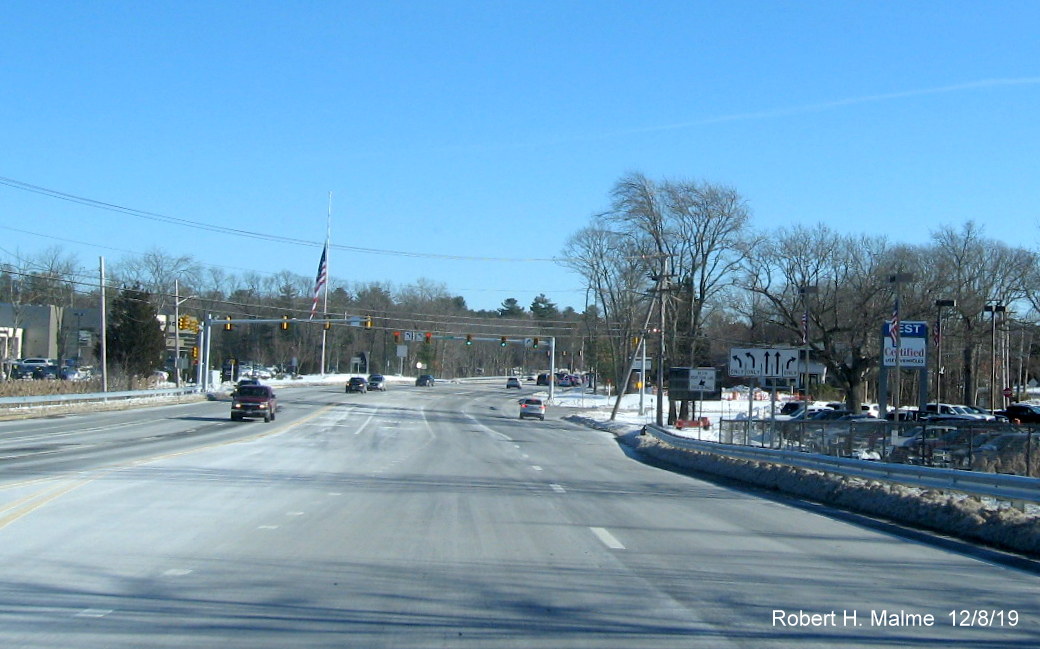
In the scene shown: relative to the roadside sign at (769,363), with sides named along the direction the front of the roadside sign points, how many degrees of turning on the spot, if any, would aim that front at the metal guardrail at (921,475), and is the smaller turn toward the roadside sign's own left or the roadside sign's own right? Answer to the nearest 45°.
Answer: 0° — it already faces it

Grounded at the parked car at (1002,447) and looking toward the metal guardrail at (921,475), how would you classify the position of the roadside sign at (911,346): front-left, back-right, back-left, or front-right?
back-right

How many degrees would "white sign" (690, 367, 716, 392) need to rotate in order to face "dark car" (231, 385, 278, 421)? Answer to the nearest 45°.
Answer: approximately 90° to its right

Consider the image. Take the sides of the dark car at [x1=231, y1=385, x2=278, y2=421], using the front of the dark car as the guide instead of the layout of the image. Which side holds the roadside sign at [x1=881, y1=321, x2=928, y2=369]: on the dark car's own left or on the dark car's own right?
on the dark car's own left

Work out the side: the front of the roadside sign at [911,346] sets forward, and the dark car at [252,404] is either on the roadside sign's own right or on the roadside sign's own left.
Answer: on the roadside sign's own right

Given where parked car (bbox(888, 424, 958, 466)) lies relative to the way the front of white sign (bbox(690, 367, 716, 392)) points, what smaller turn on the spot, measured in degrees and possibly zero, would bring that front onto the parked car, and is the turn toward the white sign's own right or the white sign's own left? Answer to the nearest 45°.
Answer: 0° — it already faces it

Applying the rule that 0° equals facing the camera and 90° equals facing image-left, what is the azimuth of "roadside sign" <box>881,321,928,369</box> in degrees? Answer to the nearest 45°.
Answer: approximately 0°
